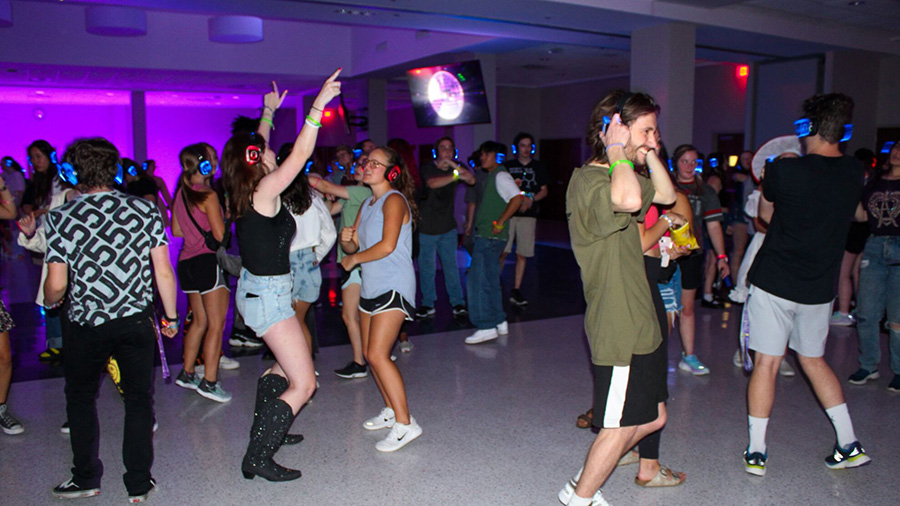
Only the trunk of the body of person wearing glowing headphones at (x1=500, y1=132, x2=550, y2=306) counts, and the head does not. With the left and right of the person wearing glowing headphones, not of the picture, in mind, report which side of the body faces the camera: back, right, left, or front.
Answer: front

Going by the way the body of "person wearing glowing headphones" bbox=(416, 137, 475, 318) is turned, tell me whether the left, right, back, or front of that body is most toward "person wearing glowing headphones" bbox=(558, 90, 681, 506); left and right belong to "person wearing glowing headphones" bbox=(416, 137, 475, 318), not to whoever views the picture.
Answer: front

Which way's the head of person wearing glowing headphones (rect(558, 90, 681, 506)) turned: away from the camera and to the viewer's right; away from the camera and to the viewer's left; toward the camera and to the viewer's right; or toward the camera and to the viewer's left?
toward the camera and to the viewer's right

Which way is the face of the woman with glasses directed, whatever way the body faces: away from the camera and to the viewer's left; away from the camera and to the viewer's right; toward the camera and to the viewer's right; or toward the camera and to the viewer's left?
toward the camera and to the viewer's left

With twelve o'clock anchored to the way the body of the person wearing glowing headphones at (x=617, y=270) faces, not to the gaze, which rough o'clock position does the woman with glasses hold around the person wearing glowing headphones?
The woman with glasses is roughly at 7 o'clock from the person wearing glowing headphones.

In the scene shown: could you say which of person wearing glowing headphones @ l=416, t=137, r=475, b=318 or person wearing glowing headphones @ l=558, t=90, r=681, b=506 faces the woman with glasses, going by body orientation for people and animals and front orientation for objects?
person wearing glowing headphones @ l=416, t=137, r=475, b=318

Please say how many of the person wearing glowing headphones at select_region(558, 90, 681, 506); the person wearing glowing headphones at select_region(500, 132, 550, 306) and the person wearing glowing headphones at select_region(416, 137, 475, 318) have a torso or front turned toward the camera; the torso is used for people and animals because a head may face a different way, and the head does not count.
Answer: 2

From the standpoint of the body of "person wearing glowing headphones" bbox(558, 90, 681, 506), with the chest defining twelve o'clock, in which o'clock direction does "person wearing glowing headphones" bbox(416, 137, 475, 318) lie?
"person wearing glowing headphones" bbox(416, 137, 475, 318) is roughly at 8 o'clock from "person wearing glowing headphones" bbox(558, 90, 681, 506).

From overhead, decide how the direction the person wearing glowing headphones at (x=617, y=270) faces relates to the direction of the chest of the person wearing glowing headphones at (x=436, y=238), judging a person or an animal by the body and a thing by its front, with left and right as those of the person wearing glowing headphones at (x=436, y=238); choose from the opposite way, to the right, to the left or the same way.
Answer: to the left

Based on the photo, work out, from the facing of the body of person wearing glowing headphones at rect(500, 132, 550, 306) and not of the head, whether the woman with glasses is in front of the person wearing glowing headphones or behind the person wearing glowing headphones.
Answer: in front

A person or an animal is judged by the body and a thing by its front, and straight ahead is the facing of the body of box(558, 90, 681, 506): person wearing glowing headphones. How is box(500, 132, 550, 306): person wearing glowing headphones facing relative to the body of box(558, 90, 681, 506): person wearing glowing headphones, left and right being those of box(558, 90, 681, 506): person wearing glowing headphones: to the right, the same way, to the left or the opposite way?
to the right

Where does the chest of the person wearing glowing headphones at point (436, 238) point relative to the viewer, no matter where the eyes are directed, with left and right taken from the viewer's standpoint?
facing the viewer

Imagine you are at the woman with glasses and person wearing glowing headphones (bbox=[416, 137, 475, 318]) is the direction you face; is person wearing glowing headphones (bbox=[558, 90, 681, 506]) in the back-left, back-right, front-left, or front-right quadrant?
back-right

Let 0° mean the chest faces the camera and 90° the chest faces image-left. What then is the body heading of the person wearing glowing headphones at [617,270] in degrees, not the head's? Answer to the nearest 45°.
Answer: approximately 270°

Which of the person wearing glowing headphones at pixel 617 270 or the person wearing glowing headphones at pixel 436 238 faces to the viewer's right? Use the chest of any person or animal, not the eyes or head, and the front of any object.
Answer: the person wearing glowing headphones at pixel 617 270

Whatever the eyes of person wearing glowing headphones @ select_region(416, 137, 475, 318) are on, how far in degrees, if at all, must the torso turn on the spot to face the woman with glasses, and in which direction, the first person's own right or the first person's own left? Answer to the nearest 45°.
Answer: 0° — they already face them

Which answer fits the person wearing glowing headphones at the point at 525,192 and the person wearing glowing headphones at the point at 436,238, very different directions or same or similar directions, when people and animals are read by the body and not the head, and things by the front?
same or similar directions
